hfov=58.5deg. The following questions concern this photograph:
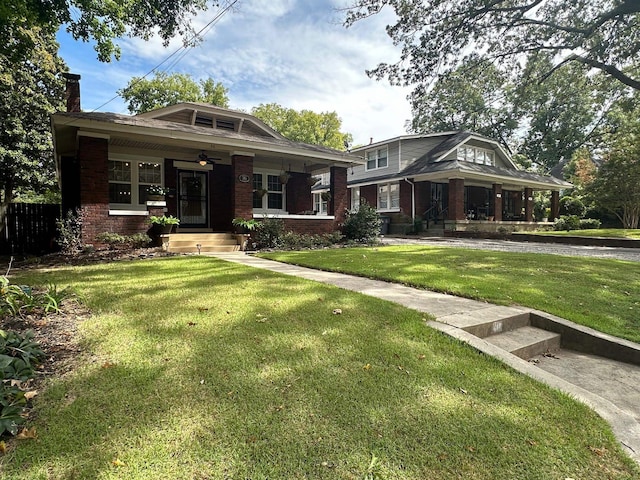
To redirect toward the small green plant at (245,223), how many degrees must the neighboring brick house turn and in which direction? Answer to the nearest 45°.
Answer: approximately 45° to its right

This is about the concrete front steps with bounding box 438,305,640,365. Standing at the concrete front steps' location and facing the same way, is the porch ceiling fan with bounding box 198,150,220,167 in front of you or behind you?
behind

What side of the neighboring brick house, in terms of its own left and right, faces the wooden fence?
right

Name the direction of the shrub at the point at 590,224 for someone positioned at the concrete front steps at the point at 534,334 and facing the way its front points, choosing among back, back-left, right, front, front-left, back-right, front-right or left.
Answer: back-left

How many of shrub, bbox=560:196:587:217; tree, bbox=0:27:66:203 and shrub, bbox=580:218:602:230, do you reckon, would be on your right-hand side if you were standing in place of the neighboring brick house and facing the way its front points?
1

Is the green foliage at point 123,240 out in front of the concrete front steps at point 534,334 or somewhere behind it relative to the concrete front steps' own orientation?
behind

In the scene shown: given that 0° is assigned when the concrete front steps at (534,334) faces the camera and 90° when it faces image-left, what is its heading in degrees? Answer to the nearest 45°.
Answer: approximately 315°

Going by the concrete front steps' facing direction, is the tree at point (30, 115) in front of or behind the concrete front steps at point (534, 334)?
behind
